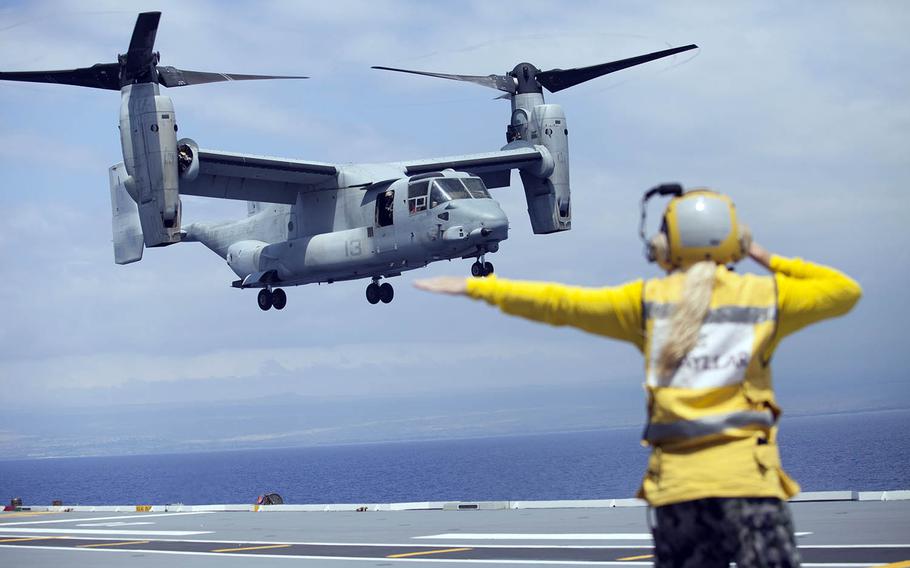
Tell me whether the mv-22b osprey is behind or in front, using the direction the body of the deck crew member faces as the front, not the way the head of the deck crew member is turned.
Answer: in front

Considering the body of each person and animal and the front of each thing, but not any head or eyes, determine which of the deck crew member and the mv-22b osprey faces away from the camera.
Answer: the deck crew member

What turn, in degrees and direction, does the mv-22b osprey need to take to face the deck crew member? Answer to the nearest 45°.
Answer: approximately 45° to its right

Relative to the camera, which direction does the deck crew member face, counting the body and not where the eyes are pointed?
away from the camera

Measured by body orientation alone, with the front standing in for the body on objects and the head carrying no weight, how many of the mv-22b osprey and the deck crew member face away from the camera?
1

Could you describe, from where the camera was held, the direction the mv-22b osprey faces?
facing the viewer and to the right of the viewer
